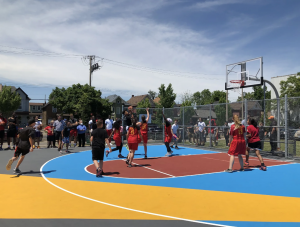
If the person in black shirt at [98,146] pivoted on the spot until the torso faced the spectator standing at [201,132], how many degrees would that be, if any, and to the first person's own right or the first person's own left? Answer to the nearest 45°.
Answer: approximately 45° to the first person's own right

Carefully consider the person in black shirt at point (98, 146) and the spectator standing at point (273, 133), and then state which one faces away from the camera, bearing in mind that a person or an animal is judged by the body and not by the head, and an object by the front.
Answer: the person in black shirt

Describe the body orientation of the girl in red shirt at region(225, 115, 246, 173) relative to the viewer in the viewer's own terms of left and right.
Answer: facing away from the viewer and to the left of the viewer

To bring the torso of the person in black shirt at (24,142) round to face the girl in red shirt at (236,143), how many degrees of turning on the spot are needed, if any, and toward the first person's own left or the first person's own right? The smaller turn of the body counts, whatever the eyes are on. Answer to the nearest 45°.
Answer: approximately 45° to the first person's own right

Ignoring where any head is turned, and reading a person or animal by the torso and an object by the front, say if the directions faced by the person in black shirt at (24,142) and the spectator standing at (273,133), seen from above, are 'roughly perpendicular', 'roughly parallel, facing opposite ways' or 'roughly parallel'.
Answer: roughly perpendicular

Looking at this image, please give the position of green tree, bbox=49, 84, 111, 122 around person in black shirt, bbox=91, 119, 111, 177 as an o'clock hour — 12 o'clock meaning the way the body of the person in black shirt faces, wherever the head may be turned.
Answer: The green tree is roughly at 12 o'clock from the person in black shirt.

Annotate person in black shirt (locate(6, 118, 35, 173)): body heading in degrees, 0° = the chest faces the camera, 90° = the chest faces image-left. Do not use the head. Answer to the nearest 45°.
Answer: approximately 225°

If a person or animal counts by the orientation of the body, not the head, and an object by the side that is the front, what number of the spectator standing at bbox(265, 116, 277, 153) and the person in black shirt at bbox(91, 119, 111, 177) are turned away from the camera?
1

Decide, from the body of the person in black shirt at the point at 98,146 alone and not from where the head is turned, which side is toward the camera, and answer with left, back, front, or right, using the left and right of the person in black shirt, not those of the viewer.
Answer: back
